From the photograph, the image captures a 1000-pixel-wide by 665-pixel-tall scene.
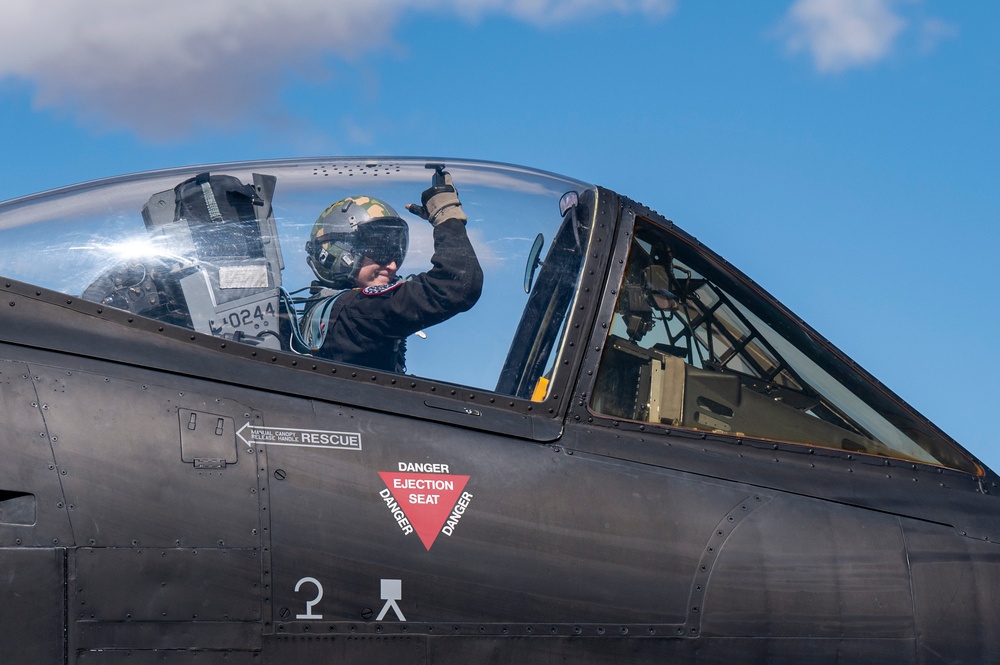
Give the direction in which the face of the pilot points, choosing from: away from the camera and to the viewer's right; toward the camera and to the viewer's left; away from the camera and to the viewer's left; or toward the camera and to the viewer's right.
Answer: toward the camera and to the viewer's right

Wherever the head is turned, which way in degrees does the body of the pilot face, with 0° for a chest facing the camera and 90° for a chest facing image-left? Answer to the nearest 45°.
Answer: approximately 270°
